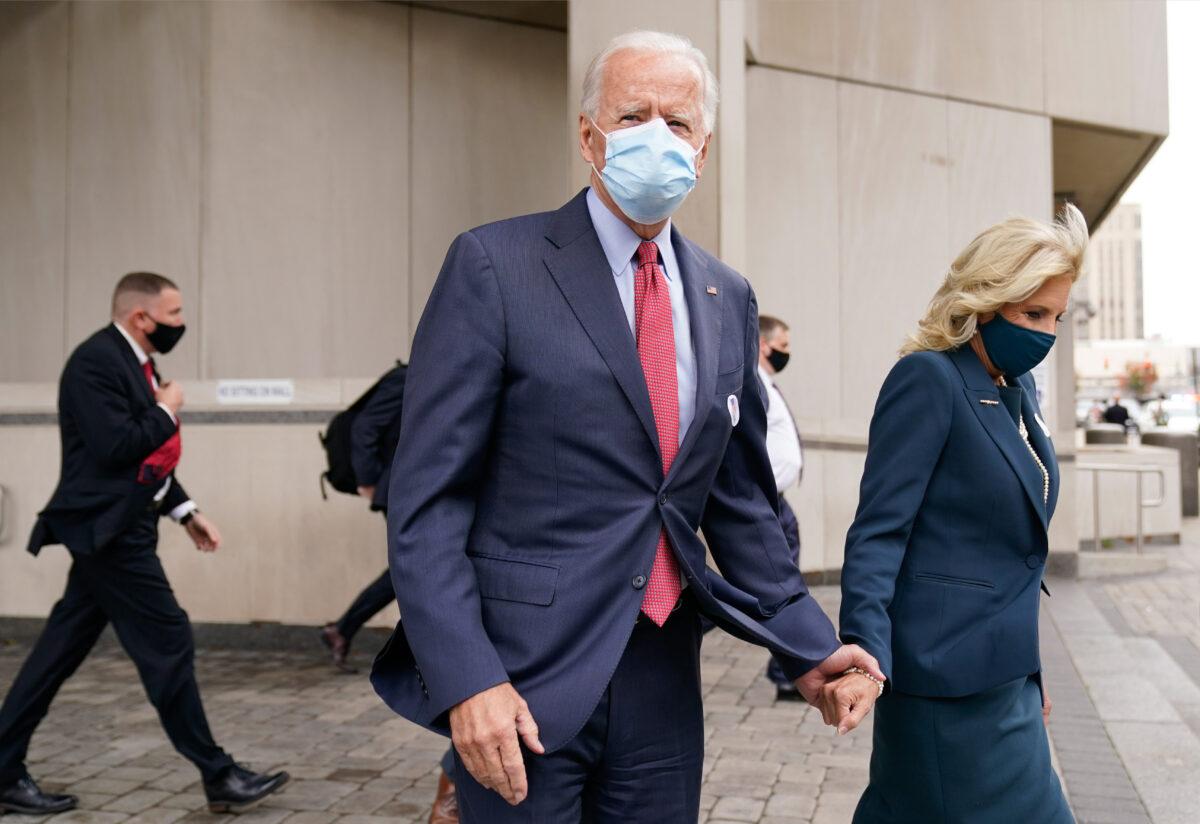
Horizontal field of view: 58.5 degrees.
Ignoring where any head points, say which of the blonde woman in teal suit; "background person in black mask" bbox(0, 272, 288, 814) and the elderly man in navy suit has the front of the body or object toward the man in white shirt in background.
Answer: the background person in black mask

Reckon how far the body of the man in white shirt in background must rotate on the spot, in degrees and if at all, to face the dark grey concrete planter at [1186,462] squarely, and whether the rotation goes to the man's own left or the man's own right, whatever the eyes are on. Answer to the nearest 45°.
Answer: approximately 45° to the man's own left

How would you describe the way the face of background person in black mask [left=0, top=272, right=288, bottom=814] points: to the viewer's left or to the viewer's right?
to the viewer's right

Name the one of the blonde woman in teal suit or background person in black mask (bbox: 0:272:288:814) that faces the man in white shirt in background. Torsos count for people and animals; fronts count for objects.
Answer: the background person in black mask

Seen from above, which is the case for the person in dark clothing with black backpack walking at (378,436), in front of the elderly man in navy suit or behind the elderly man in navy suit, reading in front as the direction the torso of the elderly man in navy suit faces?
behind

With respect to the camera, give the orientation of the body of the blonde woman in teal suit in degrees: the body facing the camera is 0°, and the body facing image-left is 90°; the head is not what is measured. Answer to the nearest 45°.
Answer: approximately 315°

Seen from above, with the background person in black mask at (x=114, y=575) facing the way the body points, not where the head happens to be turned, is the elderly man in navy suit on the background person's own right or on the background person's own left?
on the background person's own right

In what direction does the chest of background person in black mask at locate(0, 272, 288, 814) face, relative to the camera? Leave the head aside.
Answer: to the viewer's right
